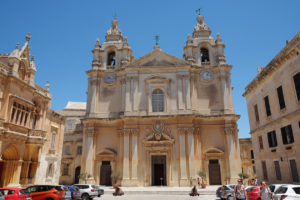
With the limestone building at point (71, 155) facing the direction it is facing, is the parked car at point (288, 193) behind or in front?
in front

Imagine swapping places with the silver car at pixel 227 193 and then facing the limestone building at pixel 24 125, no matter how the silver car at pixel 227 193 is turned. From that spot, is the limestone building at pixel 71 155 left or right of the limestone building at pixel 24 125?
right

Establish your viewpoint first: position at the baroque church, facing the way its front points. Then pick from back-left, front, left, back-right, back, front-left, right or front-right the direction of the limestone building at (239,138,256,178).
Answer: back-left

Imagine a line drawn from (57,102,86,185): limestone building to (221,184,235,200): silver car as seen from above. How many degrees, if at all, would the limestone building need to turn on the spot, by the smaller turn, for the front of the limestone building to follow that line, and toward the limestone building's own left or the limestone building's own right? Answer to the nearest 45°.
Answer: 0° — it already faces it

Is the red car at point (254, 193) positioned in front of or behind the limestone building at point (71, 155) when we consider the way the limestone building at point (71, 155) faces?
in front

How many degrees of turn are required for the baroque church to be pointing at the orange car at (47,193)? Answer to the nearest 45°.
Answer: approximately 45° to its right

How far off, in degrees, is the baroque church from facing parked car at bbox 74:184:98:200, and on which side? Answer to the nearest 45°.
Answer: approximately 45° to its right

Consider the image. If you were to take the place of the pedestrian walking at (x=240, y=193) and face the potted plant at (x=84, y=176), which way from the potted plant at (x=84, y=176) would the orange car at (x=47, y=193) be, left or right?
left

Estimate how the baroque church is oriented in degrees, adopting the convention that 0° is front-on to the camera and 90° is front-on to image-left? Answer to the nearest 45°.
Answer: approximately 0°

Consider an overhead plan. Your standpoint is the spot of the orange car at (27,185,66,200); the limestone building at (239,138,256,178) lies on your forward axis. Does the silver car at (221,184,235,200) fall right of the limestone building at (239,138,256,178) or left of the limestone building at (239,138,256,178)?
right

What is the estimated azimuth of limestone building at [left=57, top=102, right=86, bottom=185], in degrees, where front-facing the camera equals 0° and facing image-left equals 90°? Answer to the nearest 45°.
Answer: approximately 0°
